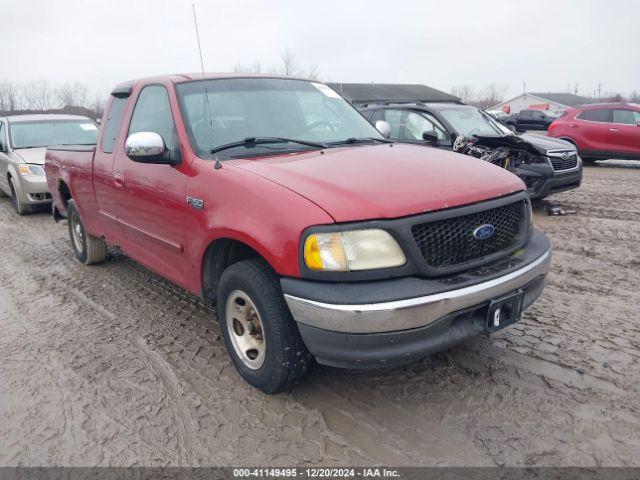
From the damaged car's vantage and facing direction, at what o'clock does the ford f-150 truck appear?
The ford f-150 truck is roughly at 2 o'clock from the damaged car.

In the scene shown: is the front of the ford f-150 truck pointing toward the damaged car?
no

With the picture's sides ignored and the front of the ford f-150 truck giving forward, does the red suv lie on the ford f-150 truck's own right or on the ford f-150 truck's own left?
on the ford f-150 truck's own left

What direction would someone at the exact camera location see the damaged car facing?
facing the viewer and to the right of the viewer

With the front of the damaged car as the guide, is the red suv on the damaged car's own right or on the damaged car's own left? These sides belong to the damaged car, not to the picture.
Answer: on the damaged car's own left

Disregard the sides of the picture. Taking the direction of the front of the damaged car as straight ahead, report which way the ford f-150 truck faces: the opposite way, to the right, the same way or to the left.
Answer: the same way
